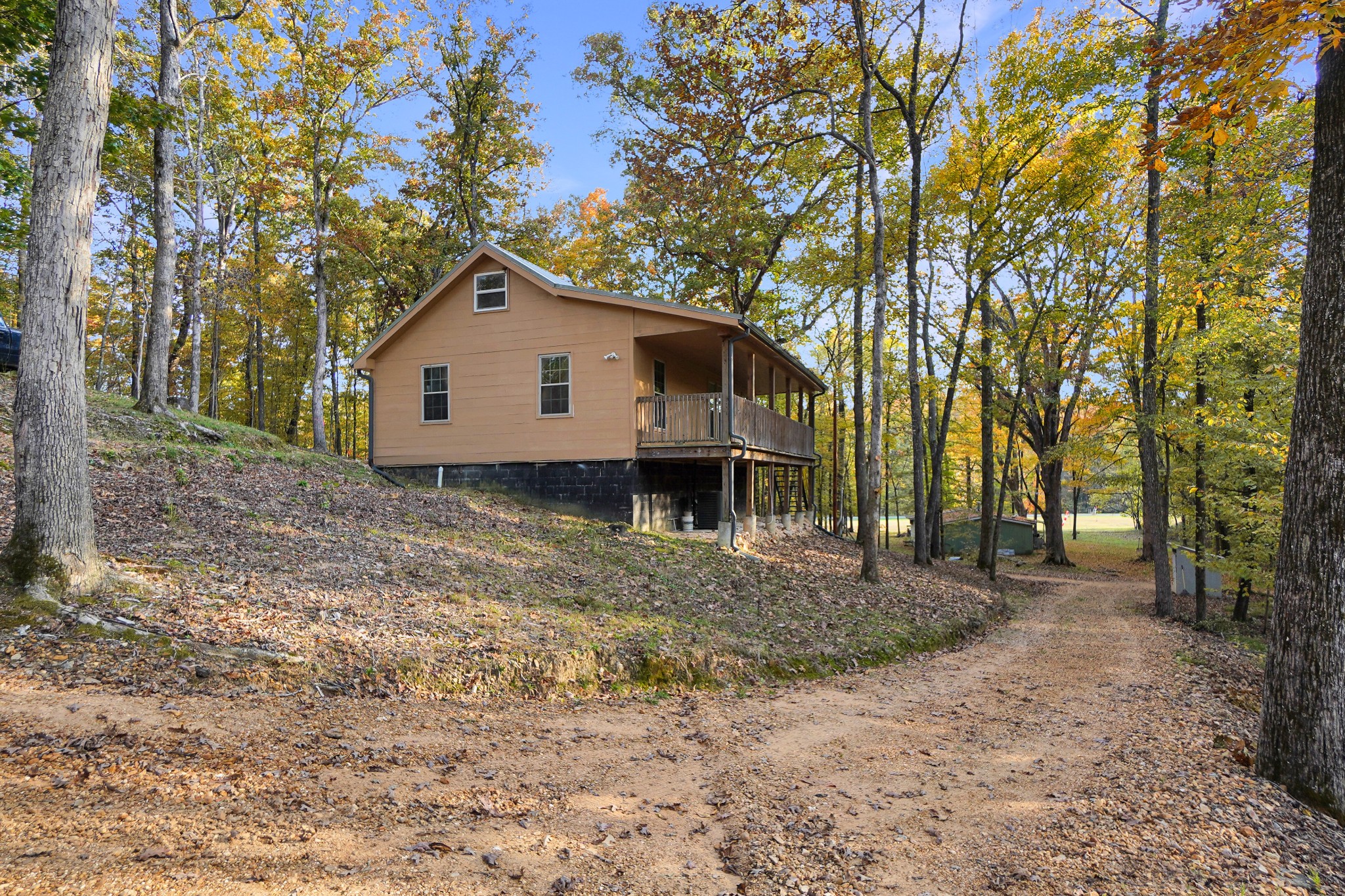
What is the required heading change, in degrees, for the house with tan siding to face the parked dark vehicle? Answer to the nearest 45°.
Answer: approximately 180°

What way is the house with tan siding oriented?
to the viewer's right

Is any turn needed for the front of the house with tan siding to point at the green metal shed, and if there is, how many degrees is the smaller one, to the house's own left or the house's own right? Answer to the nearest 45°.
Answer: approximately 45° to the house's own left

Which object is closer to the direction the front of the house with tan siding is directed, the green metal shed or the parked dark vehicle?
the green metal shed

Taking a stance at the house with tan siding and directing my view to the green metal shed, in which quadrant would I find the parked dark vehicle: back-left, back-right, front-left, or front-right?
back-left
